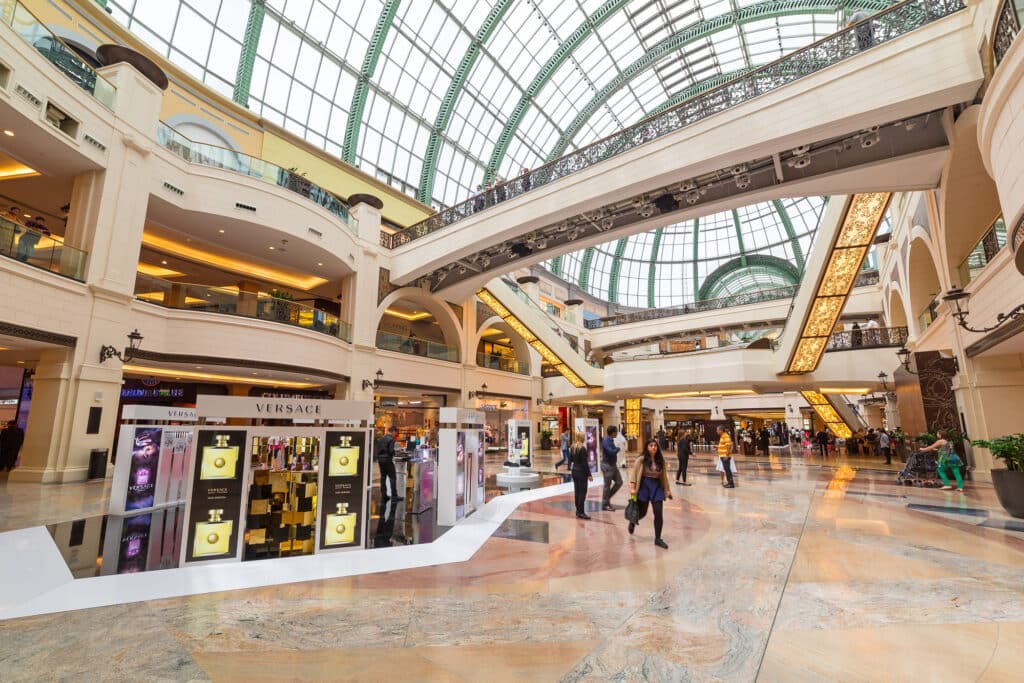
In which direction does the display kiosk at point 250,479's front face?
toward the camera

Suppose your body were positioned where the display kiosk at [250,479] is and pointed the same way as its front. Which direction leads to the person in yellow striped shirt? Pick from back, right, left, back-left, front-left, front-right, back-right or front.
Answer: left

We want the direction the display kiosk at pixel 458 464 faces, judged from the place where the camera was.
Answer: facing the viewer and to the right of the viewer

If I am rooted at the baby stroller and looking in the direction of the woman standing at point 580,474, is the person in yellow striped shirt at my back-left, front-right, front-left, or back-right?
front-right

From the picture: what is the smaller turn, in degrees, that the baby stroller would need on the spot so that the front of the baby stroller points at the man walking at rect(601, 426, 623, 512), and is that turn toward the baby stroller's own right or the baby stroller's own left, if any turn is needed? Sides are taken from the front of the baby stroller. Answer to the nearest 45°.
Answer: approximately 45° to the baby stroller's own left

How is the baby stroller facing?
to the viewer's left

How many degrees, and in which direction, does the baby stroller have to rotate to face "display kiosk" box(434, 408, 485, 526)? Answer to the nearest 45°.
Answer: approximately 45° to its left

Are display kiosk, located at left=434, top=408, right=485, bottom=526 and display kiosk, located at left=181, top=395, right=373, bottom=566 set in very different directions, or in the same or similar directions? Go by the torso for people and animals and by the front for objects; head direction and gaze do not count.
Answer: same or similar directions

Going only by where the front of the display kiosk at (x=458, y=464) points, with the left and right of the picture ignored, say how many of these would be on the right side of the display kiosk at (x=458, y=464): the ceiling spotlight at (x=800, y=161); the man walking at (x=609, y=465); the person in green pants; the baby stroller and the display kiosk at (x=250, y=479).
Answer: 1

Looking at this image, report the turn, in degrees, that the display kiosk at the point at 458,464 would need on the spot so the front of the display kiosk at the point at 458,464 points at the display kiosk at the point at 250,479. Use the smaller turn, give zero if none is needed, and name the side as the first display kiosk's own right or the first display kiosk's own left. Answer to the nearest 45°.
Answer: approximately 90° to the first display kiosk's own right

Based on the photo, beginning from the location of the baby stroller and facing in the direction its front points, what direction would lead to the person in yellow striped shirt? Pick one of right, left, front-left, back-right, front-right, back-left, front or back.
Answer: front-left
